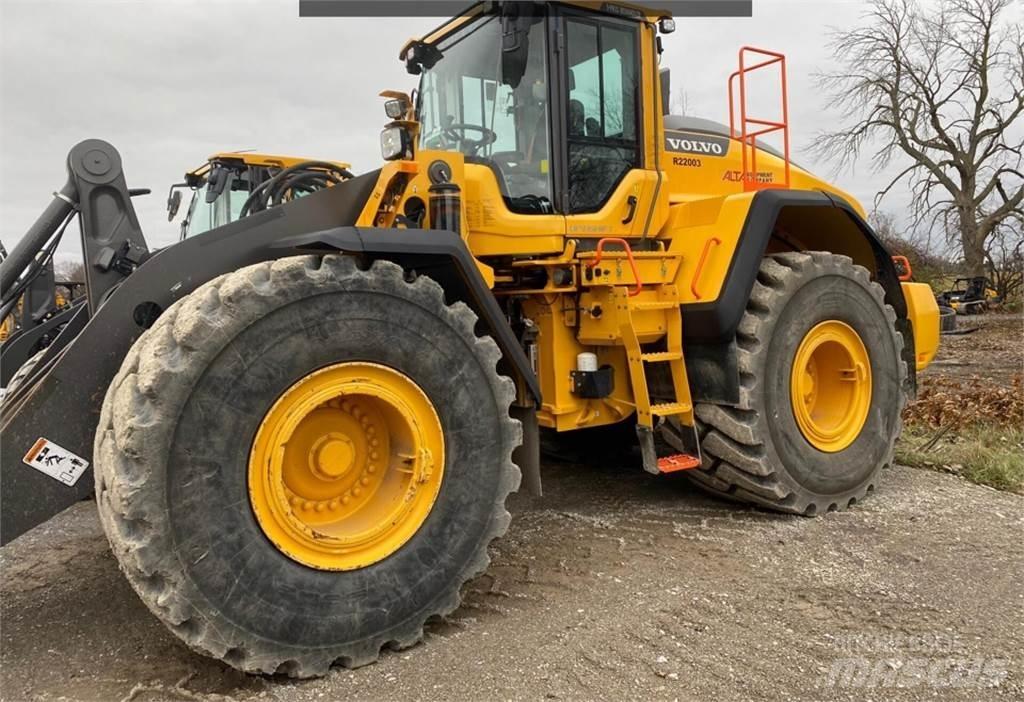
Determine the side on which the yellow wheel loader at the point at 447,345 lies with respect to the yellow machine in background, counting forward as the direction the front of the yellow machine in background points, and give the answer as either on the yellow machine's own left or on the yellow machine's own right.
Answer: on the yellow machine's own left

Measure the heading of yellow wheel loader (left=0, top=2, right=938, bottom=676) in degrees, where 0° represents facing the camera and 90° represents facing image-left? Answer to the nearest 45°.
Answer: approximately 45°

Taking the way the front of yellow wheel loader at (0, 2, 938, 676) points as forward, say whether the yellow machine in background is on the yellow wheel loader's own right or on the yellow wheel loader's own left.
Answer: on the yellow wheel loader's own right
